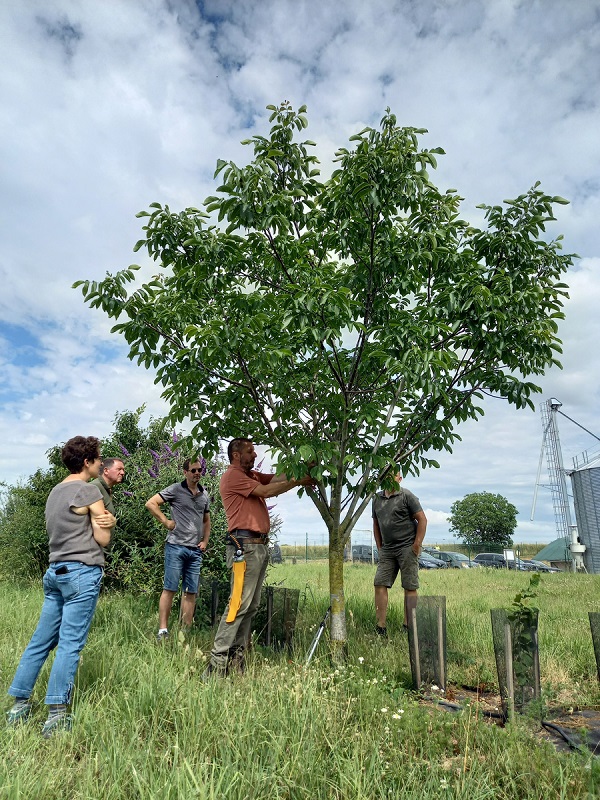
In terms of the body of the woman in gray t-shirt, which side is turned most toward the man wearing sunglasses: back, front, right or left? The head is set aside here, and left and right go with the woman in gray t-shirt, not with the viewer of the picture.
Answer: front

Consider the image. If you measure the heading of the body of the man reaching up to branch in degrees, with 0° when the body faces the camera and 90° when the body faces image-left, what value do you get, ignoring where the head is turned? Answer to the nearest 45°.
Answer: approximately 270°

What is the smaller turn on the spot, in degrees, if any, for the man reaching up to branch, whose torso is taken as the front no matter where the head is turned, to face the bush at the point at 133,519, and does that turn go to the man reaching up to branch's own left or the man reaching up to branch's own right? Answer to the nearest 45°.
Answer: approximately 135° to the man reaching up to branch's own left

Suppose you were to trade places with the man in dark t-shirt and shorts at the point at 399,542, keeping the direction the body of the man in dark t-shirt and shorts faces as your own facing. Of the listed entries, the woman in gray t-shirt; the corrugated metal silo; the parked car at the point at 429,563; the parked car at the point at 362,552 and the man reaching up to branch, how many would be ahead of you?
2

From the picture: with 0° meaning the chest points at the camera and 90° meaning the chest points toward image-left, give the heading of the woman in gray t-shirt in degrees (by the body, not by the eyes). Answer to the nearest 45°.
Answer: approximately 225°

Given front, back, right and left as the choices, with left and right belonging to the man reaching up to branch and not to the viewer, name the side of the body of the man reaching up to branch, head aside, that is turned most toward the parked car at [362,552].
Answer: left

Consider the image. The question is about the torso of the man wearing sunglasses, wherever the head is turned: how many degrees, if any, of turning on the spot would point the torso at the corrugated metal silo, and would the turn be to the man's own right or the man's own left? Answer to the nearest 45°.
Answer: approximately 90° to the man's own left

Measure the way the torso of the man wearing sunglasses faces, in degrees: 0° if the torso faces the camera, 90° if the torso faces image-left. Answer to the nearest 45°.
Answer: approximately 315°

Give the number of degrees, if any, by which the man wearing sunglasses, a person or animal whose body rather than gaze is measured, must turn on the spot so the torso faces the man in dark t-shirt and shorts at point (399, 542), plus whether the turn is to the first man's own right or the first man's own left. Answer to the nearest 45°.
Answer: approximately 45° to the first man's own left

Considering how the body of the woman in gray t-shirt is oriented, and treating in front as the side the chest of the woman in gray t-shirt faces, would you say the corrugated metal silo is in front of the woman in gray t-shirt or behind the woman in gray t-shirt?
in front

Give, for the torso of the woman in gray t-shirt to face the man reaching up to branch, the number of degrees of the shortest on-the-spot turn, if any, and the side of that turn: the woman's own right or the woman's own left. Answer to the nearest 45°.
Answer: approximately 45° to the woman's own right

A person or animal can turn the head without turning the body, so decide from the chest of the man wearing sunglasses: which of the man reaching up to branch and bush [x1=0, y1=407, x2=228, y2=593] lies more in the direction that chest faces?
the man reaching up to branch

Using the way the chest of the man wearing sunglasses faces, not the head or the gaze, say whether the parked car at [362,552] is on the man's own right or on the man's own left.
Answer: on the man's own left

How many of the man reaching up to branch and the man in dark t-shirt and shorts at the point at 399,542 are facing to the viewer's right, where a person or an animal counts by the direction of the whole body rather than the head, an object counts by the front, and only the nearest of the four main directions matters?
1
